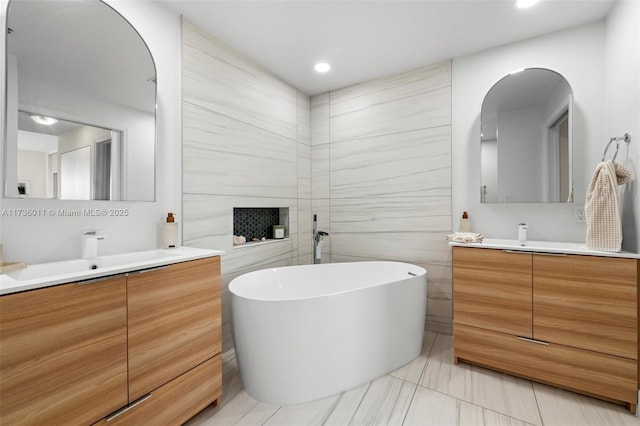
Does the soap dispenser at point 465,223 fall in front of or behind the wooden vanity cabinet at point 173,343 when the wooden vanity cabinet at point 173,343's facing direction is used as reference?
in front

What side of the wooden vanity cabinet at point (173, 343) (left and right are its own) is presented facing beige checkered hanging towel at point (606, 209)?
front

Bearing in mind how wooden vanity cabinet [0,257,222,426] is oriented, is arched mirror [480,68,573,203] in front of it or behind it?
in front

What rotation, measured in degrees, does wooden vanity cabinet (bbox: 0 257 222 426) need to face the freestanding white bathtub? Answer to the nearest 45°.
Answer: approximately 45° to its left

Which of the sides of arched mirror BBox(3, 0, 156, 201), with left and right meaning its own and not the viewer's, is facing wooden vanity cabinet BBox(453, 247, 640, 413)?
front

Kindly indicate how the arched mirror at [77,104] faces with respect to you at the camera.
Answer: facing the viewer and to the right of the viewer

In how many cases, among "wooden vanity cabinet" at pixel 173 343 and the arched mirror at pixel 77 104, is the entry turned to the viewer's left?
0

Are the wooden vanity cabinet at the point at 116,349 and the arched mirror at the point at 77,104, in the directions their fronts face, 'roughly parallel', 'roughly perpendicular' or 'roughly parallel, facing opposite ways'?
roughly parallel

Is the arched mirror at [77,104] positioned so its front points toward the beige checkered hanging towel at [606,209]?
yes

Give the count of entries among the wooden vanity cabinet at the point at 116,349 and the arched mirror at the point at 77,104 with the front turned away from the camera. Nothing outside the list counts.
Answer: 0

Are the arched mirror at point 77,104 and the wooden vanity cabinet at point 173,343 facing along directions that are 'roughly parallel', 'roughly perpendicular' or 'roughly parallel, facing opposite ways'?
roughly parallel
